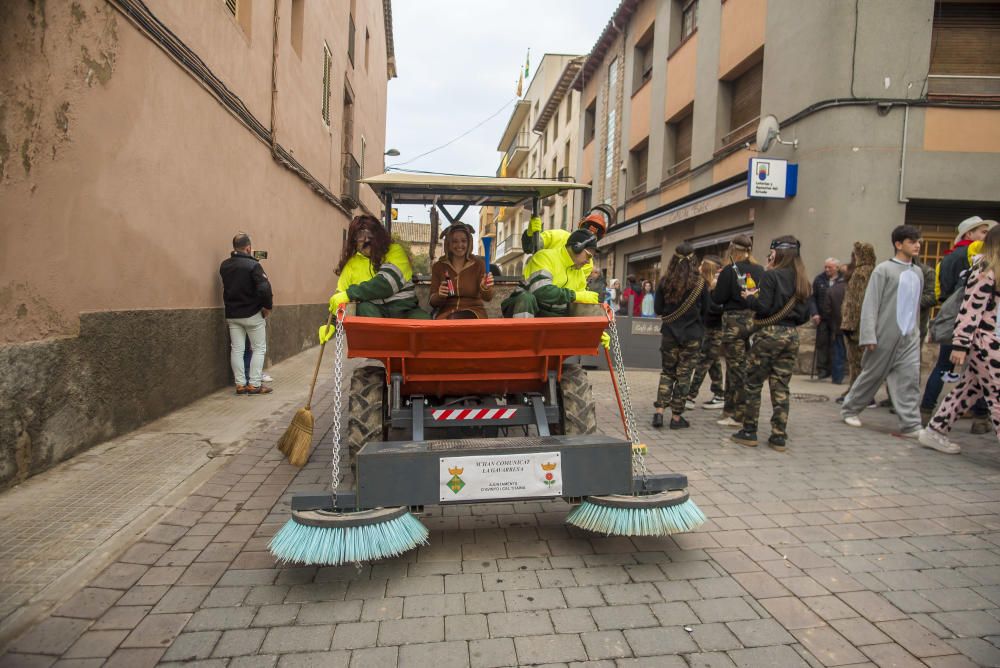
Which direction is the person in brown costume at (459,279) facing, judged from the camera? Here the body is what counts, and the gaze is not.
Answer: toward the camera

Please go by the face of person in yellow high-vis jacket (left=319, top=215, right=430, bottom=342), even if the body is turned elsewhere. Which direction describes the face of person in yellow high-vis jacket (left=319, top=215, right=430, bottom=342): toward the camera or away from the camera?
toward the camera

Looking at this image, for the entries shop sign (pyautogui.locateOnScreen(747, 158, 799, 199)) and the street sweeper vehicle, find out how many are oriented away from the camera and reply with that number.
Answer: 0

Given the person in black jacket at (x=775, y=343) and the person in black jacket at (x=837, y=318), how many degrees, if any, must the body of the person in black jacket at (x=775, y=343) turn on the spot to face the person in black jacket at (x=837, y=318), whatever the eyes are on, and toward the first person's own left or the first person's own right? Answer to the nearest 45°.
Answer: approximately 45° to the first person's own right

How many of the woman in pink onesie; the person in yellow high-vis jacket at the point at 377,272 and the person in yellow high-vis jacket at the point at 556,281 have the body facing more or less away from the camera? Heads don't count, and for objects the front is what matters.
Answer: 0

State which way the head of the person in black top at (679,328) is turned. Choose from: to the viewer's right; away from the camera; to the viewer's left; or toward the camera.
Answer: away from the camera

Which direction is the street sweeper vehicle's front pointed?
toward the camera

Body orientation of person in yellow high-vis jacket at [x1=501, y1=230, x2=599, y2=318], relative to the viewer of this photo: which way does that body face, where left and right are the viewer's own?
facing the viewer and to the right of the viewer

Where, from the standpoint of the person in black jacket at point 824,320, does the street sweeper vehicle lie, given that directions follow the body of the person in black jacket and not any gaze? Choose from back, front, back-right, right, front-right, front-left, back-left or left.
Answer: front-right

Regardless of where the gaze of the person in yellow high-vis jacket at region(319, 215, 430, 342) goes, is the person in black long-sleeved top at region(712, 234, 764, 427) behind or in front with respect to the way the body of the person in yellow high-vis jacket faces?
behind

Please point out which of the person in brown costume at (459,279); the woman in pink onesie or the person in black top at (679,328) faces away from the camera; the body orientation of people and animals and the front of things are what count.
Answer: the person in black top

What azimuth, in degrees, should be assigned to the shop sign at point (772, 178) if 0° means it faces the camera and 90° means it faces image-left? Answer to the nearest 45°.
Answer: approximately 45°

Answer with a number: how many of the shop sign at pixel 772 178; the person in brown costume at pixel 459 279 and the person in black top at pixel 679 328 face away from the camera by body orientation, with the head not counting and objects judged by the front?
1

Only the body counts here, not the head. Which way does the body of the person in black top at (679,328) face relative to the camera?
away from the camera

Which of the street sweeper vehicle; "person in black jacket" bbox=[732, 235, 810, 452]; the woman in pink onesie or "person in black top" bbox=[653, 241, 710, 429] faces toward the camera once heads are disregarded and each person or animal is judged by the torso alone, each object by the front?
the street sweeper vehicle

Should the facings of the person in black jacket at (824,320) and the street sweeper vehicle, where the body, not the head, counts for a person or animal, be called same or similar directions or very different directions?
same or similar directions

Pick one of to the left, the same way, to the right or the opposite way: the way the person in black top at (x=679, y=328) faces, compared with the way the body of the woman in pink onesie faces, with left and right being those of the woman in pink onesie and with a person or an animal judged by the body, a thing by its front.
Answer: to the left

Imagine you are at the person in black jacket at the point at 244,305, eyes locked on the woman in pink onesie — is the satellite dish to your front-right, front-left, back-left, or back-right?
front-left
